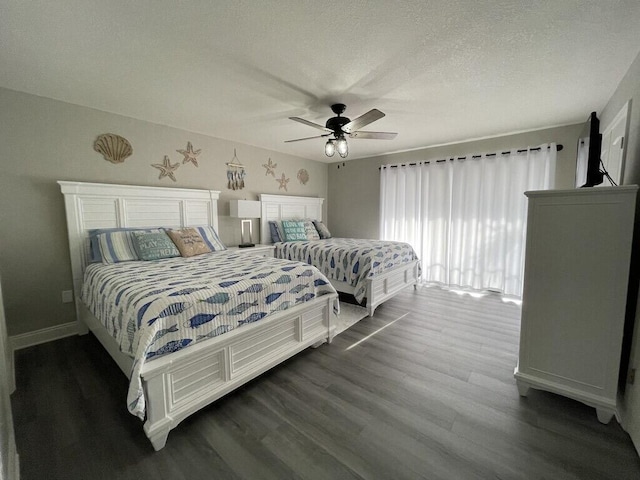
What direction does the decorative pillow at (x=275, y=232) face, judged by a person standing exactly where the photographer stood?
facing the viewer and to the right of the viewer

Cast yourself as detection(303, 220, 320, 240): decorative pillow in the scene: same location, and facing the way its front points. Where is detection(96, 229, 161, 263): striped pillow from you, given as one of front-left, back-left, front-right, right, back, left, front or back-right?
right

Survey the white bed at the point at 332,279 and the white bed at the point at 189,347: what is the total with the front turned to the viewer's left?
0

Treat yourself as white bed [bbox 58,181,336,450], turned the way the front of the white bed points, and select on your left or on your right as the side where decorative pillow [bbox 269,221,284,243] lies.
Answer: on your left

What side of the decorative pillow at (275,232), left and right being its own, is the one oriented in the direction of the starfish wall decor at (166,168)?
right

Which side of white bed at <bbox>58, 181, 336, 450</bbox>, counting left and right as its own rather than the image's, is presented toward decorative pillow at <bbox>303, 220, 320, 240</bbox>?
left

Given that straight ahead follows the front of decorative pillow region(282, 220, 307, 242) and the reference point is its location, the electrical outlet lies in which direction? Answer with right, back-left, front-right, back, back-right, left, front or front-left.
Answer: right

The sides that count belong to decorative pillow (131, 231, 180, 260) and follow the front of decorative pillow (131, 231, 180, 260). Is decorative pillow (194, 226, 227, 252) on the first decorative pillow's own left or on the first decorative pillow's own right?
on the first decorative pillow's own left

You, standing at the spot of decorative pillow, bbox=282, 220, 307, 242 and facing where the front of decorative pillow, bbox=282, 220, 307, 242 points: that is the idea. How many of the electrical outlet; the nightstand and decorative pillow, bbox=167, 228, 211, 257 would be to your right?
3

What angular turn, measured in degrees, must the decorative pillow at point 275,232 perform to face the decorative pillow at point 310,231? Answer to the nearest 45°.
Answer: approximately 45° to its left

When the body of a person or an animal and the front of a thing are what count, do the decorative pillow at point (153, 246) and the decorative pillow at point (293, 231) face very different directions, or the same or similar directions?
same or similar directions
